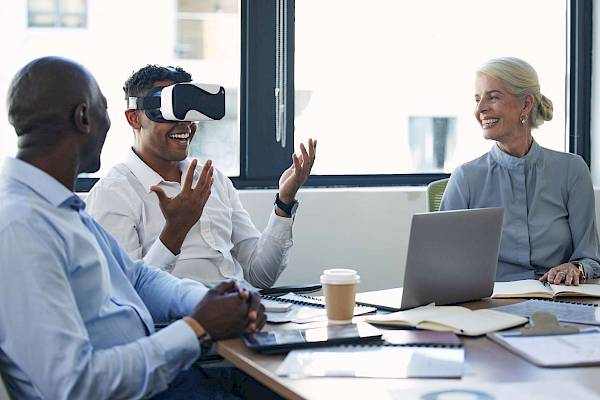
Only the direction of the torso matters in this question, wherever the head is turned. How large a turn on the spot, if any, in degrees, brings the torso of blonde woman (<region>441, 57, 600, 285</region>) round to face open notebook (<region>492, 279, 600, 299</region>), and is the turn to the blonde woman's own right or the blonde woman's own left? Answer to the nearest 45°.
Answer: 0° — they already face it

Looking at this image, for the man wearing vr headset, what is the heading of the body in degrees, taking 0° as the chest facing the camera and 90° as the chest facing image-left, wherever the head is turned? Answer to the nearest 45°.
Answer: approximately 315°

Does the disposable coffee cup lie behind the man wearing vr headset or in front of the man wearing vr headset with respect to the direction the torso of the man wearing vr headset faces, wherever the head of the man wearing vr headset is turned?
in front

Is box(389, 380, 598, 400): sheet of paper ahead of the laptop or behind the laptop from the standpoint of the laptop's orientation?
behind

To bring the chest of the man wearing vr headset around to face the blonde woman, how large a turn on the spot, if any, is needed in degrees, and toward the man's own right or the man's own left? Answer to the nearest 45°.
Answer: approximately 45° to the man's own left

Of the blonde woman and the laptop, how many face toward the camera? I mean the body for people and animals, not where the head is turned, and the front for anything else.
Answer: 1
